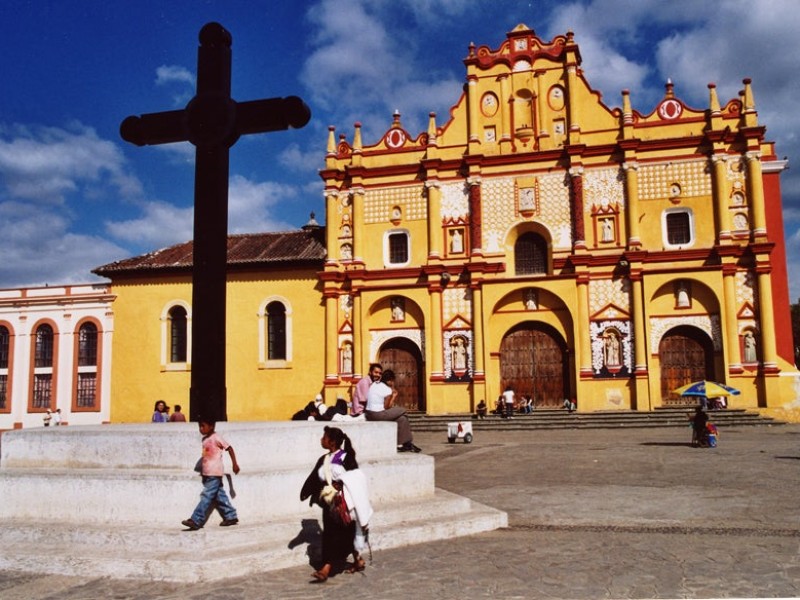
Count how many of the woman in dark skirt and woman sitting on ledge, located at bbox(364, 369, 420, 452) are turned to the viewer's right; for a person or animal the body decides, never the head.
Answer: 1

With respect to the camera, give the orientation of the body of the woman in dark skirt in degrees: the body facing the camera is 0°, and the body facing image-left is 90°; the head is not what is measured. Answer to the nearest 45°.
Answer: approximately 45°

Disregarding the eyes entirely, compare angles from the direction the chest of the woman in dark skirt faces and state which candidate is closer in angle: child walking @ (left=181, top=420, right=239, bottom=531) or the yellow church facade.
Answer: the child walking

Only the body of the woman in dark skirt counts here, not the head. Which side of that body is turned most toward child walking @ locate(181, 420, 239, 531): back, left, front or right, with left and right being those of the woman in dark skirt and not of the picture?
right

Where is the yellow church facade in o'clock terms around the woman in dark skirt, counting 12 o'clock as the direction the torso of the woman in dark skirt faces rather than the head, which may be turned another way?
The yellow church facade is roughly at 5 o'clock from the woman in dark skirt.

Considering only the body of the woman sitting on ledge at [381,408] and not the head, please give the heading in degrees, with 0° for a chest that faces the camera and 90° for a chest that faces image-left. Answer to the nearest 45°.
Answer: approximately 270°

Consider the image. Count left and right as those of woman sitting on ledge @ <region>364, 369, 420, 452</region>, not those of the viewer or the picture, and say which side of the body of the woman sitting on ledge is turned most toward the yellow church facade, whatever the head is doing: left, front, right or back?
left

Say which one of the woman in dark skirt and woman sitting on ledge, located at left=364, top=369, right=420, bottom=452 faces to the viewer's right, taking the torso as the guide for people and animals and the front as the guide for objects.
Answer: the woman sitting on ledge

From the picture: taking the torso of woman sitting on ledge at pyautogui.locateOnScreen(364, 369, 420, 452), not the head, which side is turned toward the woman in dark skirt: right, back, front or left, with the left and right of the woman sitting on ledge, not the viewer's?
right
